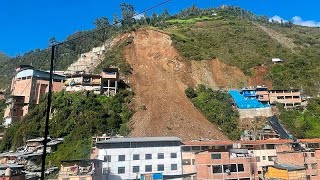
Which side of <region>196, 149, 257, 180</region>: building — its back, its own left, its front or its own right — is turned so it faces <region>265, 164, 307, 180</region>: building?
left

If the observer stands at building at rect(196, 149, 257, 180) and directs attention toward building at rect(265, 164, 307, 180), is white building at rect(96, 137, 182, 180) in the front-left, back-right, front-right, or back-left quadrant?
back-left

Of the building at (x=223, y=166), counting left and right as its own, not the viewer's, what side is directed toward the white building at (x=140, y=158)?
right

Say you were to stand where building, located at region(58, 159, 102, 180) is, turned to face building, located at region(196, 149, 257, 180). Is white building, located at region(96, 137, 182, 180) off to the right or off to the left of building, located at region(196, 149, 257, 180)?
left

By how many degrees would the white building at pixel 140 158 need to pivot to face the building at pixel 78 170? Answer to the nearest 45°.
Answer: approximately 45° to its right

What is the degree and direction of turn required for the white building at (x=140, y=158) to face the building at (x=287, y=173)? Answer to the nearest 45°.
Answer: approximately 45° to its left

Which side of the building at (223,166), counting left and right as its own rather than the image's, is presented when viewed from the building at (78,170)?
right

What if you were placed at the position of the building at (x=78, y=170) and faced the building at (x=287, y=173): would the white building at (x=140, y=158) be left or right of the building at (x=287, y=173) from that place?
left

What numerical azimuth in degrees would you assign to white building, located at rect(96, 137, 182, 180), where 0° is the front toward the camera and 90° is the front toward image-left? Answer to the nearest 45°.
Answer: approximately 0°

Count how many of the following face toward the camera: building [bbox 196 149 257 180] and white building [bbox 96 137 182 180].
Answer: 2
